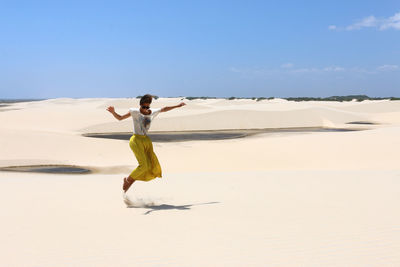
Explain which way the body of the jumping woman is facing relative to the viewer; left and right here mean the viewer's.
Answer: facing the viewer and to the right of the viewer
